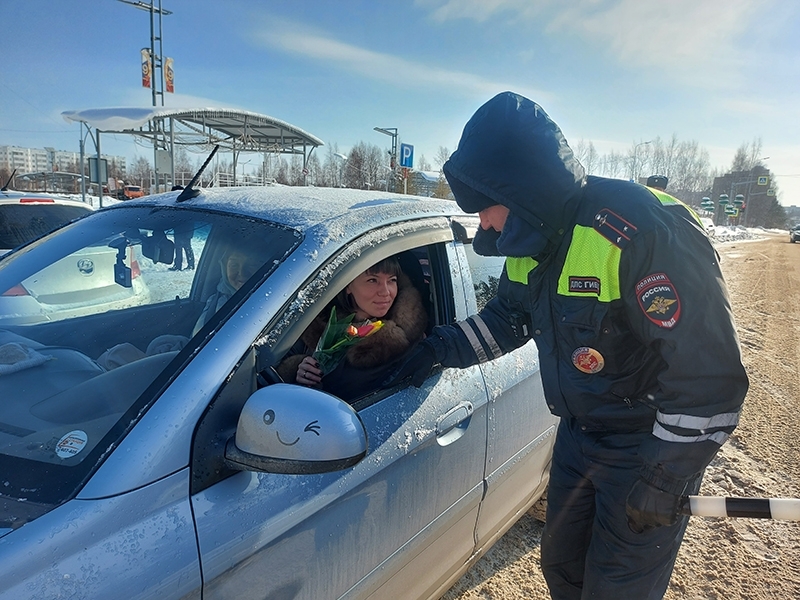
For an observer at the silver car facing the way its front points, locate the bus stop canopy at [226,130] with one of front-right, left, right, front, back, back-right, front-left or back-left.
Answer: back-right

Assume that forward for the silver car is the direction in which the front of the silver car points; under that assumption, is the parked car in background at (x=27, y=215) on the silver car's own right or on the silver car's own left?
on the silver car's own right

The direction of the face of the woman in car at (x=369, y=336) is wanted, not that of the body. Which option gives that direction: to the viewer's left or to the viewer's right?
to the viewer's right

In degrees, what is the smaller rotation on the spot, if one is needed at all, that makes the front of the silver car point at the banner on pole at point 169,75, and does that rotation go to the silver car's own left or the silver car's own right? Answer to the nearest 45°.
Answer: approximately 135° to the silver car's own right

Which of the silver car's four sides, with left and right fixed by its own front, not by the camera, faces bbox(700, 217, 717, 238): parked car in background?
back

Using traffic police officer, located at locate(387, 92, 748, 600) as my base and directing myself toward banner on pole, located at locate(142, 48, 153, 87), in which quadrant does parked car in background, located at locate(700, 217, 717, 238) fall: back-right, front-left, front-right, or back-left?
front-right

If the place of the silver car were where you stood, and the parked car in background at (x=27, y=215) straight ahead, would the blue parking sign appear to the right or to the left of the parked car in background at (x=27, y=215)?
right

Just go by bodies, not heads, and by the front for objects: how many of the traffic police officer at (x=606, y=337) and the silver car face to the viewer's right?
0

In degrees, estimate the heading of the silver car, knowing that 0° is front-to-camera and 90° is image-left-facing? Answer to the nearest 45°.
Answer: approximately 45°

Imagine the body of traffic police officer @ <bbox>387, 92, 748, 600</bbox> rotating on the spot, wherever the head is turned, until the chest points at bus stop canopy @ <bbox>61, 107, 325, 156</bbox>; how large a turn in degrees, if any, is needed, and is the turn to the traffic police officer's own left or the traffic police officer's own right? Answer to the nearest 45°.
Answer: approximately 90° to the traffic police officer's own right

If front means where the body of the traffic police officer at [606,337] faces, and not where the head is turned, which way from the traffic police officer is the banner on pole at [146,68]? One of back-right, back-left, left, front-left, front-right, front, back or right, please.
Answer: right

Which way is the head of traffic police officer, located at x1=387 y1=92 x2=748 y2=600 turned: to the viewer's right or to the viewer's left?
to the viewer's left

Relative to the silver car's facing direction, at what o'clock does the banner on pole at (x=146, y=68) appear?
The banner on pole is roughly at 4 o'clock from the silver car.
